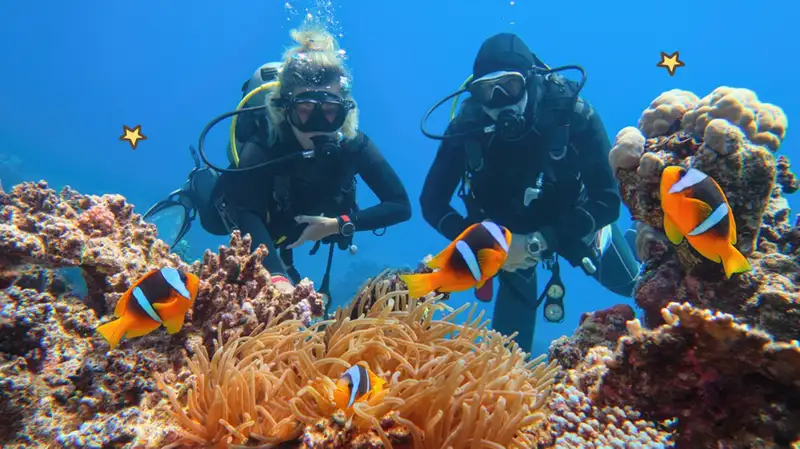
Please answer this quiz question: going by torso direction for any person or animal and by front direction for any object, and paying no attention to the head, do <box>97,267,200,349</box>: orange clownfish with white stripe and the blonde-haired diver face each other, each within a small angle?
no

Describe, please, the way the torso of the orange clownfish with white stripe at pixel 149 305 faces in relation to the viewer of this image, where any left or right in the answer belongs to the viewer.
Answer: facing to the right of the viewer

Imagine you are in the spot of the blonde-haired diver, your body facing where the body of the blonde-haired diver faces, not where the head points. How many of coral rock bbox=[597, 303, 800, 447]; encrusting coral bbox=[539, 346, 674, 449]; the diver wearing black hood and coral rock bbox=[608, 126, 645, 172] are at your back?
0

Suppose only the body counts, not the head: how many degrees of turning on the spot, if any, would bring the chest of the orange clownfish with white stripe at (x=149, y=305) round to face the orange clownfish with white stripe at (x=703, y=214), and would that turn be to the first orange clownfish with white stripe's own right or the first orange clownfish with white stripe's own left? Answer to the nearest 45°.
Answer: approximately 45° to the first orange clownfish with white stripe's own right

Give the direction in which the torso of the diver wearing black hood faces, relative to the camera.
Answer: toward the camera

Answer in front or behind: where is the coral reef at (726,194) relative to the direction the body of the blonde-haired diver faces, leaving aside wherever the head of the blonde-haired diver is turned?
in front

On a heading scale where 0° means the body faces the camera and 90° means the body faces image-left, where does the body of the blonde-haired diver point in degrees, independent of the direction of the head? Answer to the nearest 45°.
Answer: approximately 315°

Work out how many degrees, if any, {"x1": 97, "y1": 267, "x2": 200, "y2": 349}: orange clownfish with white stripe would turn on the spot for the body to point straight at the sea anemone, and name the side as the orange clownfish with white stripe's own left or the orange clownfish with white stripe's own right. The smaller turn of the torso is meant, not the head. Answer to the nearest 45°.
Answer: approximately 45° to the orange clownfish with white stripe's own right

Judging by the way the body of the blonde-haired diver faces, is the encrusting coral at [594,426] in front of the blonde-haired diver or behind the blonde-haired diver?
in front
